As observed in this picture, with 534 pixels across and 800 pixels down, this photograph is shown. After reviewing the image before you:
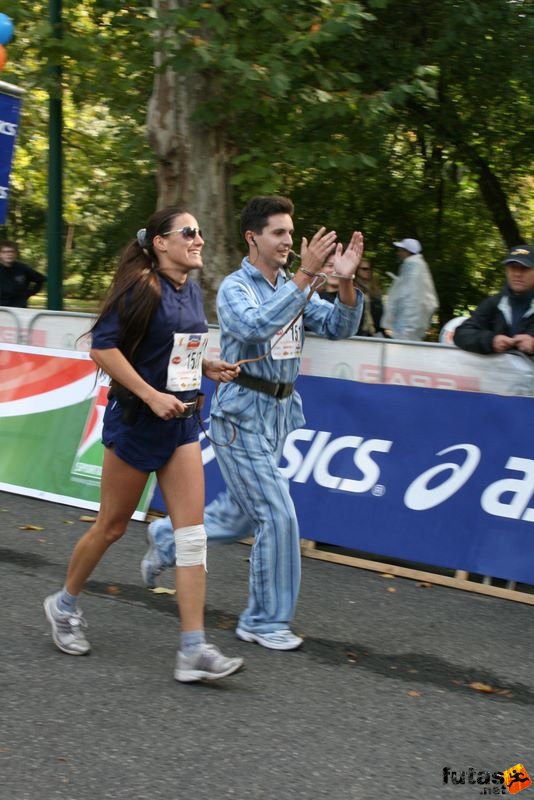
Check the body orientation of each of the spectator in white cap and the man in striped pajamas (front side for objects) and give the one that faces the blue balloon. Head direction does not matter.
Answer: the spectator in white cap

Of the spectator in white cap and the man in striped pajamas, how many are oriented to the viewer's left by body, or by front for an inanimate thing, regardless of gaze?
1

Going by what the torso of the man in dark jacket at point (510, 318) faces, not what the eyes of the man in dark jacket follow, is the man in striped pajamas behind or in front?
in front

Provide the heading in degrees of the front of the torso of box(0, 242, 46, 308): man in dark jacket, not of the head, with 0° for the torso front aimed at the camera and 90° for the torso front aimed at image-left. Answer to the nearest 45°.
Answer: approximately 0°

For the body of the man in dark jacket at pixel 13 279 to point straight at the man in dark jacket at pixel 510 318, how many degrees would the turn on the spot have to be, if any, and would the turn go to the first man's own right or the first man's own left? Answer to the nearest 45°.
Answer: approximately 45° to the first man's own left

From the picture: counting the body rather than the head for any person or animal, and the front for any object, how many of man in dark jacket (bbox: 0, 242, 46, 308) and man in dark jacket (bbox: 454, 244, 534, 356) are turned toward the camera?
2

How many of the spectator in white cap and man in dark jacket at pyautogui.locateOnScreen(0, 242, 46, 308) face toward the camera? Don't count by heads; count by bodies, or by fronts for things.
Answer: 1

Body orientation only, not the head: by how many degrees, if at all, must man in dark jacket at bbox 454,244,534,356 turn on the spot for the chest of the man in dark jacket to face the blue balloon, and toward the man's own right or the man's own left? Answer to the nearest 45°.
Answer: approximately 135° to the man's own right

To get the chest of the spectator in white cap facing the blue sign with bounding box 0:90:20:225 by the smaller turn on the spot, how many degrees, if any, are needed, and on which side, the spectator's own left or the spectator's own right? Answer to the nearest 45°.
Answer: approximately 45° to the spectator's own left

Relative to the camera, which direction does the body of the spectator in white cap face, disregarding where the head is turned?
to the viewer's left

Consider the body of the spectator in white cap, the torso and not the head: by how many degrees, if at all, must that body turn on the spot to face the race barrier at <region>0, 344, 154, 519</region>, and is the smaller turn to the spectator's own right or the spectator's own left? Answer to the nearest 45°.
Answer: approximately 45° to the spectator's own left

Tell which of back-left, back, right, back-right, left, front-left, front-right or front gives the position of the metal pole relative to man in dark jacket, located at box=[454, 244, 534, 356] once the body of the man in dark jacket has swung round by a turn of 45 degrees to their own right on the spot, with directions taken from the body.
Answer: right

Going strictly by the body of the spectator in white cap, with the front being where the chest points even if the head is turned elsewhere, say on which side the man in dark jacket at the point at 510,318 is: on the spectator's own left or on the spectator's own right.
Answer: on the spectator's own left

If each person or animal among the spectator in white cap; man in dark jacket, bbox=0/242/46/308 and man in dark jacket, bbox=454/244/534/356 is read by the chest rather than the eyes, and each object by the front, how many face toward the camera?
2
